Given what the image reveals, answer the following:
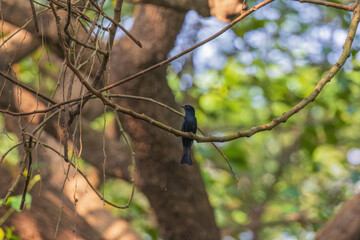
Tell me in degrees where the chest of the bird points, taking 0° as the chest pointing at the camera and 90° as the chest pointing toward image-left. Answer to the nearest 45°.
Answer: approximately 45°

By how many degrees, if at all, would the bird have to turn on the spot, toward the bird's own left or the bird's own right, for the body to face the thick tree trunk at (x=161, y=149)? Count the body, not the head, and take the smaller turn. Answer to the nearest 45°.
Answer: approximately 135° to the bird's own right
